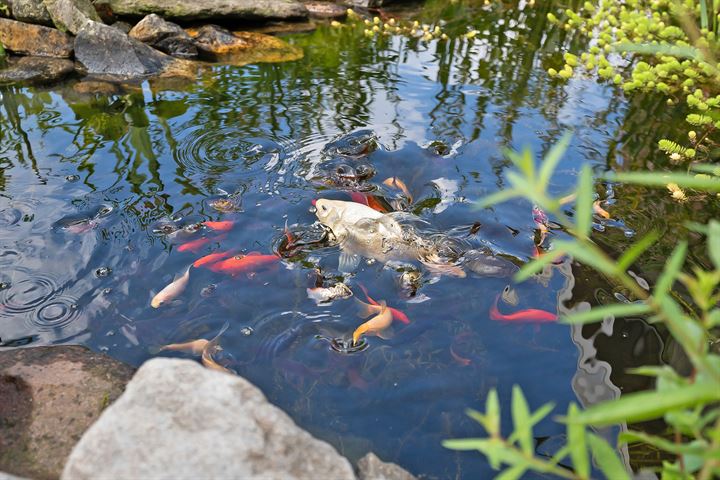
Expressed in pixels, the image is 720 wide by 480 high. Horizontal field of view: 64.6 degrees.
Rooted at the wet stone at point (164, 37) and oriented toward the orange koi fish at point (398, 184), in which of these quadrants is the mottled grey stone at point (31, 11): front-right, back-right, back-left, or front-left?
back-right

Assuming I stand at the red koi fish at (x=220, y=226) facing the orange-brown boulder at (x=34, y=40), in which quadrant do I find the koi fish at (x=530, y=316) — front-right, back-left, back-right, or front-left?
back-right

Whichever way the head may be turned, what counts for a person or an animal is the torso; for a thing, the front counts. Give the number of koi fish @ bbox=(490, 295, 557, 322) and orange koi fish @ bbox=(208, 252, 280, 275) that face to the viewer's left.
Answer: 1

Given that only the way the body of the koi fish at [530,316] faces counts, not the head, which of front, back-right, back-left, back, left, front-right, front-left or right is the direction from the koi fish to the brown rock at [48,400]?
back-right

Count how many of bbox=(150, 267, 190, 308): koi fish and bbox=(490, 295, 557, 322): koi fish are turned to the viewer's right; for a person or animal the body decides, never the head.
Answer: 1
